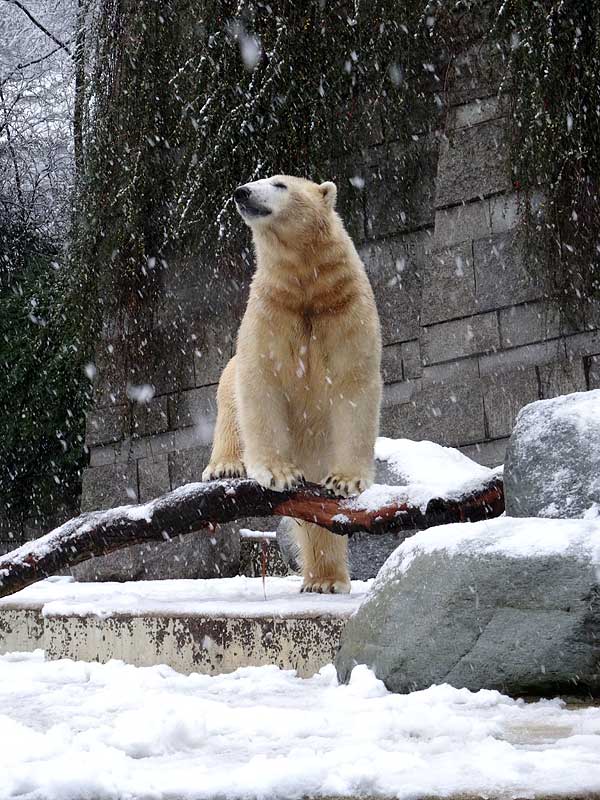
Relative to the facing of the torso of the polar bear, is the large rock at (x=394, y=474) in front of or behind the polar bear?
behind

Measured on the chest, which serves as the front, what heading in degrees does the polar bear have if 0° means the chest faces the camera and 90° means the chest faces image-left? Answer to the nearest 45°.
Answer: approximately 0°

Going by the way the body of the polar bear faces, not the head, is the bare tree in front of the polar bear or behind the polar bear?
behind

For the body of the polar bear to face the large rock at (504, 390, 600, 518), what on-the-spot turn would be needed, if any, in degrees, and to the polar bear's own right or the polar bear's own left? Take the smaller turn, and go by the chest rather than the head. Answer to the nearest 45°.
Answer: approximately 45° to the polar bear's own left
